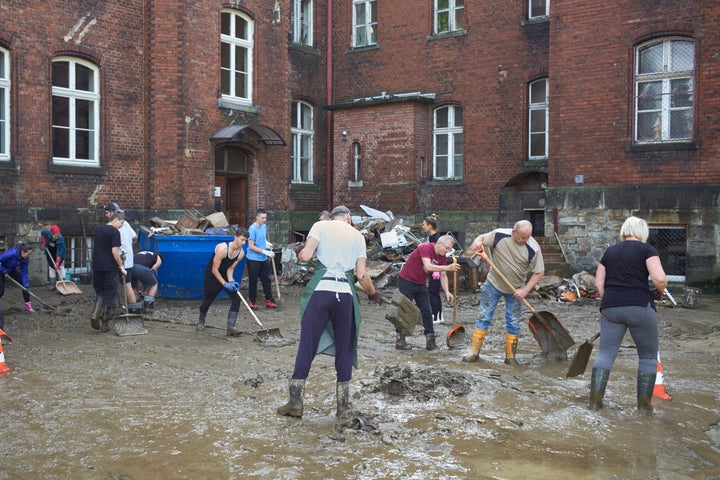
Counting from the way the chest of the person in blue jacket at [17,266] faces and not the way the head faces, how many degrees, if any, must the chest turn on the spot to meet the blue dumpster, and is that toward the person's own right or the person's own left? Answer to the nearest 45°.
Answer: approximately 45° to the person's own left

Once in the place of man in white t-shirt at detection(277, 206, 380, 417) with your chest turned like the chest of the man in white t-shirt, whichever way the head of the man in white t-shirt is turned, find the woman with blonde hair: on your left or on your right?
on your right

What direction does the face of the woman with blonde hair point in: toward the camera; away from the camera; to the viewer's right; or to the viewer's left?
away from the camera

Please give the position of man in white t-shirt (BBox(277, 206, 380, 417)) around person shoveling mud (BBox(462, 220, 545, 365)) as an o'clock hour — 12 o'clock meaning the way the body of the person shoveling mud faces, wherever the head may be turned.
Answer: The man in white t-shirt is roughly at 1 o'clock from the person shoveling mud.

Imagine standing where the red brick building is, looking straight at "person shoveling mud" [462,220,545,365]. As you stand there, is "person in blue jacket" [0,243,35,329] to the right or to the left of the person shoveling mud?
right

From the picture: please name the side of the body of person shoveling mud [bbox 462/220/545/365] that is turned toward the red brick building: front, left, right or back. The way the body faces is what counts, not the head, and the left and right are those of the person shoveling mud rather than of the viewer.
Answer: back

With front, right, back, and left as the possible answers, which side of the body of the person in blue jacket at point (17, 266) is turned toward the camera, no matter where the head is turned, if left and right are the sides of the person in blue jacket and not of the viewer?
right

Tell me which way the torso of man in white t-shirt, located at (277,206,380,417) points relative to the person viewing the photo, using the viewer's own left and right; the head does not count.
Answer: facing away from the viewer

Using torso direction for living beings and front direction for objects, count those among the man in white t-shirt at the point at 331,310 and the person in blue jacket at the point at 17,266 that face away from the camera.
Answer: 1
